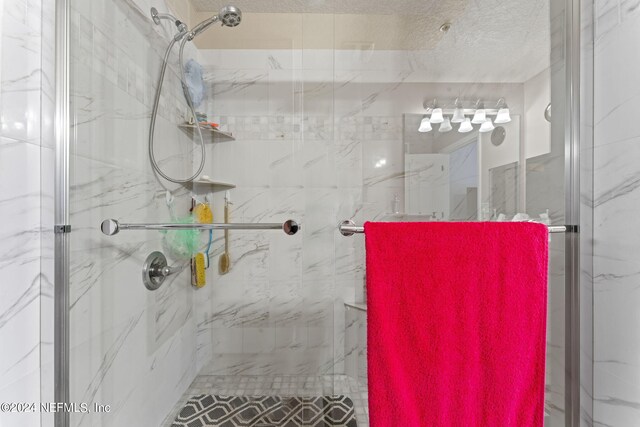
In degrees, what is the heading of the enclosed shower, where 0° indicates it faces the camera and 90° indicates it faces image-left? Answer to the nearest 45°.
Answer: approximately 0°

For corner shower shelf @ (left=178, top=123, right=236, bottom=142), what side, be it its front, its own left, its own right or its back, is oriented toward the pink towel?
front
